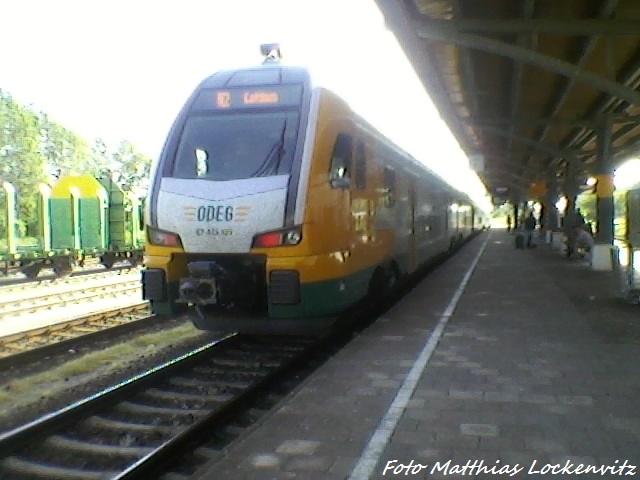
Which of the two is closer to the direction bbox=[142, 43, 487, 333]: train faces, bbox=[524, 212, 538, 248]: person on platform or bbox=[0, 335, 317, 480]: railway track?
the railway track

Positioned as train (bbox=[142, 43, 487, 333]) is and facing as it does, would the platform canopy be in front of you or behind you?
behind

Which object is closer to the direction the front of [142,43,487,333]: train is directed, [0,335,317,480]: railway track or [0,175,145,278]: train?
the railway track

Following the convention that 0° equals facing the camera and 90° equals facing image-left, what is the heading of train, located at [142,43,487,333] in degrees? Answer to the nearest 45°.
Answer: approximately 45°

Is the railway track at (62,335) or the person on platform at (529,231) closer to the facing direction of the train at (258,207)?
the railway track

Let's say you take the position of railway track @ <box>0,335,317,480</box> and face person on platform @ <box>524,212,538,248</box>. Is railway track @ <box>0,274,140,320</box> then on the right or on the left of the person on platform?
left

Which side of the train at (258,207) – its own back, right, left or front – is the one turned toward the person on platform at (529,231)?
back

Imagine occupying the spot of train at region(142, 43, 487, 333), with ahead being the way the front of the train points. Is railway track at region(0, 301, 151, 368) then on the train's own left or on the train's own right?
on the train's own right

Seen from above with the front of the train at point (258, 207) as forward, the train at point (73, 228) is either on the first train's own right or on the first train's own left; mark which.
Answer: on the first train's own right
